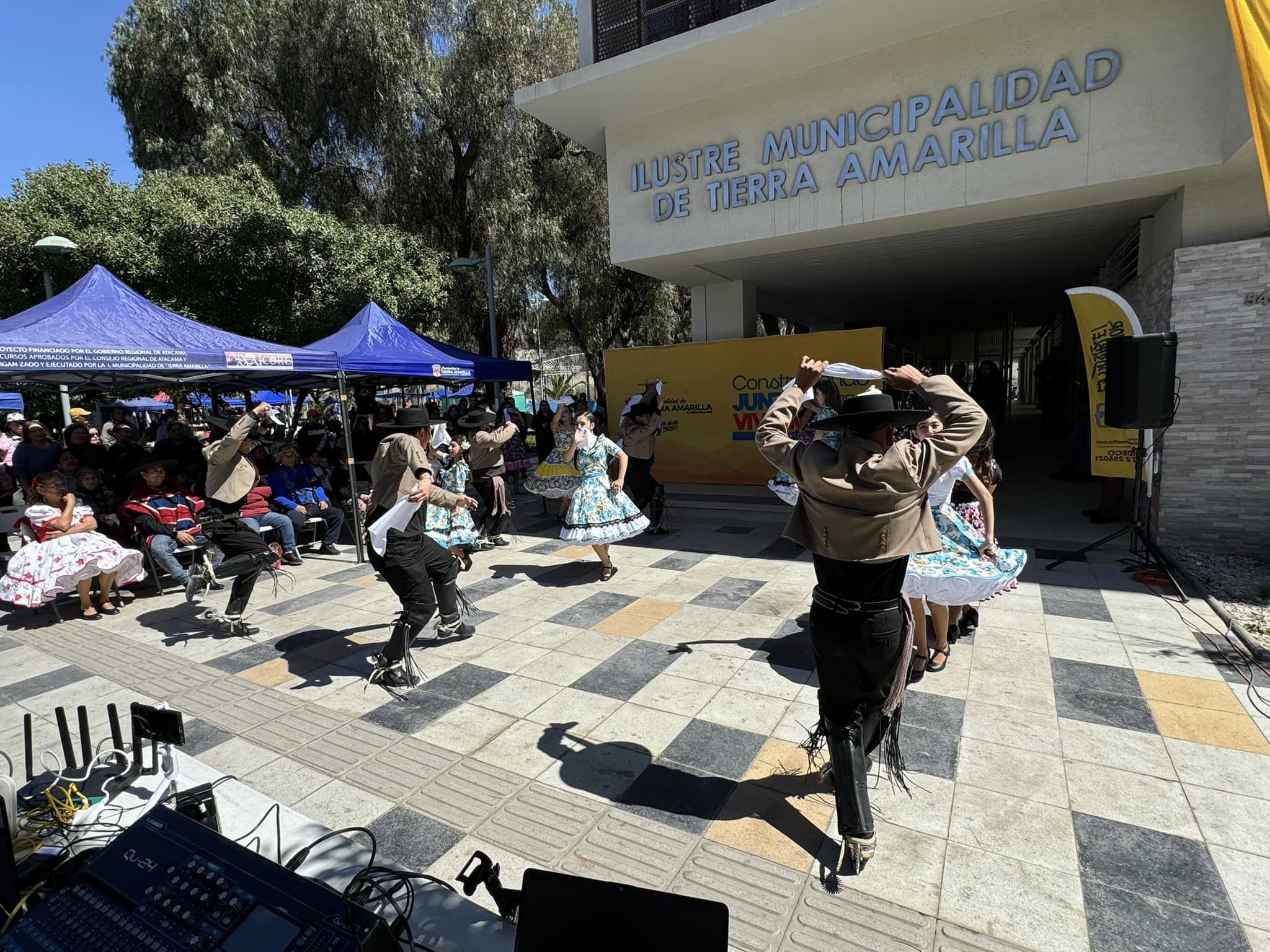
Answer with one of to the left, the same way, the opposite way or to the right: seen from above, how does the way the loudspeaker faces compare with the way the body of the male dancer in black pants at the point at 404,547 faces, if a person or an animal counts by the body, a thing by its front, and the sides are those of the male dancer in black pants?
the opposite way

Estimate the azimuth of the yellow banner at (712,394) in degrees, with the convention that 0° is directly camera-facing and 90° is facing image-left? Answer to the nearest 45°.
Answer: approximately 0°

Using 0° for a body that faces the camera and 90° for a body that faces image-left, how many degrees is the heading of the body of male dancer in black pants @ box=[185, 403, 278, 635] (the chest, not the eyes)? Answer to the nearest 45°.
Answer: approximately 270°

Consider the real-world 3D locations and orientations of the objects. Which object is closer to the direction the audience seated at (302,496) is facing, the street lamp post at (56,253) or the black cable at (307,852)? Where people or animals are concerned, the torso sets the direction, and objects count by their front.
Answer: the black cable

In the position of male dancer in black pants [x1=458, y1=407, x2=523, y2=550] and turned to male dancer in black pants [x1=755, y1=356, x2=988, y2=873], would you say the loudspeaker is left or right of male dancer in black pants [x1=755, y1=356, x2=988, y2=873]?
left

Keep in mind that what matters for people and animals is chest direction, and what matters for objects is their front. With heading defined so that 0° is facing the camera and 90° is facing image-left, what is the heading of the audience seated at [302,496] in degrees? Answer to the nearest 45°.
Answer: approximately 315°

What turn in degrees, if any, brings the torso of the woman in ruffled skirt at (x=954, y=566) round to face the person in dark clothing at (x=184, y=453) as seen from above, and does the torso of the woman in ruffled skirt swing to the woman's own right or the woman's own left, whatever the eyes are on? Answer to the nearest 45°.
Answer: approximately 45° to the woman's own right

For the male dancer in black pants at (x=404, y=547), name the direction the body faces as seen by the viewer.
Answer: to the viewer's right

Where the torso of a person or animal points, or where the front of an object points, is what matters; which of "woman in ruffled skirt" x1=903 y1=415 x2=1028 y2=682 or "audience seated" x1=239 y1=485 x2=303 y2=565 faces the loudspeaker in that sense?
the audience seated

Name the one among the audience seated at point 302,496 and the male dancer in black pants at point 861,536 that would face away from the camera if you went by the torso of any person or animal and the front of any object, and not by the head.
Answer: the male dancer in black pants

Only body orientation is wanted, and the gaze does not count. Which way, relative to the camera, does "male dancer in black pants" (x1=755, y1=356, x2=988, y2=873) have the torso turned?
away from the camera
